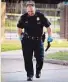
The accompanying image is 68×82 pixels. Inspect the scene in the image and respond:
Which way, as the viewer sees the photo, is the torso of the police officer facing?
toward the camera
